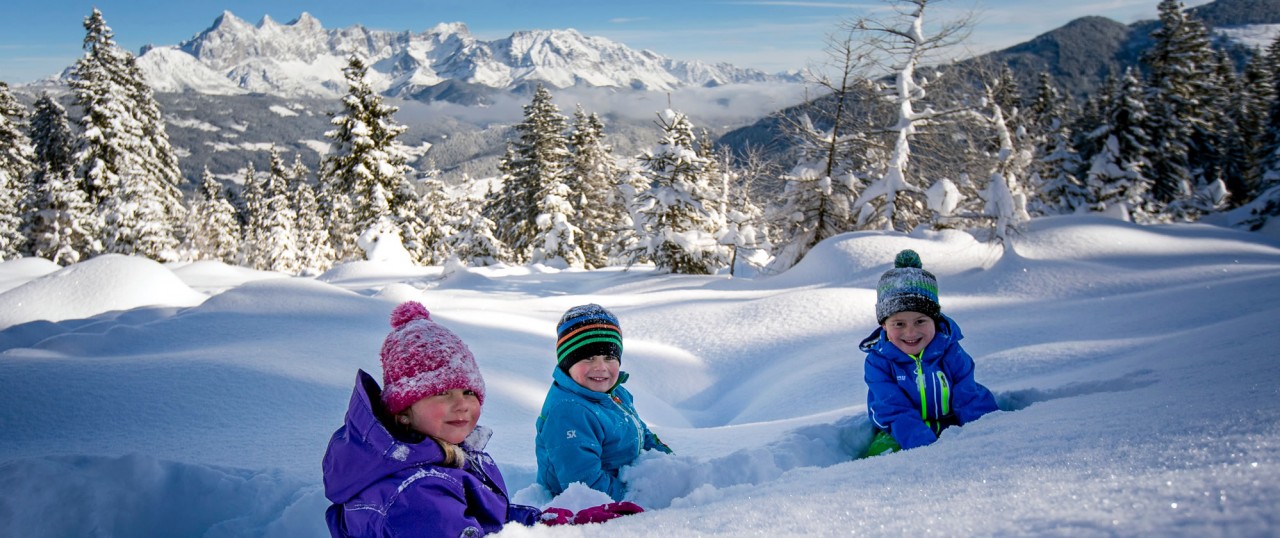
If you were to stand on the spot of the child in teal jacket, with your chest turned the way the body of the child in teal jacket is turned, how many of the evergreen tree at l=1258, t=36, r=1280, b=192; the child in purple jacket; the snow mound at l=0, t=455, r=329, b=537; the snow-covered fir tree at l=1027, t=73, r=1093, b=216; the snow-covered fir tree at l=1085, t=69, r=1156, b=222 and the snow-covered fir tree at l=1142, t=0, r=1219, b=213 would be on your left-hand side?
4

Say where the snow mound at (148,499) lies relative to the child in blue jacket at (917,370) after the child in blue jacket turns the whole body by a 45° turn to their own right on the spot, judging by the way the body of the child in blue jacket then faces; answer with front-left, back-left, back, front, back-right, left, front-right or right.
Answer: front

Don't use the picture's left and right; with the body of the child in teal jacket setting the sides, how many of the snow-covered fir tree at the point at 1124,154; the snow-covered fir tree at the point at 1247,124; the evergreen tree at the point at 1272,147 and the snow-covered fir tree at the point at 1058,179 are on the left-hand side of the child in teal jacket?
4

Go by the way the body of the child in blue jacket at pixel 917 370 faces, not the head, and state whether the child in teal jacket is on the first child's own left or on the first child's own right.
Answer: on the first child's own right

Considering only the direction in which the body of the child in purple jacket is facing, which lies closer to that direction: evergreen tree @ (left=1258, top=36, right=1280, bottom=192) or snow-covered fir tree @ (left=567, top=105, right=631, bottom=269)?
the evergreen tree

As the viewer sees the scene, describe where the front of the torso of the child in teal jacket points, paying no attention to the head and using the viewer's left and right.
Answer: facing the viewer and to the right of the viewer

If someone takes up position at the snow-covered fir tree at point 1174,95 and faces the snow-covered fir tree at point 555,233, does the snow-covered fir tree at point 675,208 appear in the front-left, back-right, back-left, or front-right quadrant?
front-left

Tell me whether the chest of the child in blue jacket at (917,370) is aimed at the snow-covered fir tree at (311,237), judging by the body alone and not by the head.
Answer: no

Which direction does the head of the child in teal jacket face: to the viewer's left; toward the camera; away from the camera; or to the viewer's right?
toward the camera

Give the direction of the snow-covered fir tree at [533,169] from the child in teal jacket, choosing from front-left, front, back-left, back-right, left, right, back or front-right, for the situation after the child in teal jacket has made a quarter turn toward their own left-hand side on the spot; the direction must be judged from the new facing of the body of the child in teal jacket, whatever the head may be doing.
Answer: front-left

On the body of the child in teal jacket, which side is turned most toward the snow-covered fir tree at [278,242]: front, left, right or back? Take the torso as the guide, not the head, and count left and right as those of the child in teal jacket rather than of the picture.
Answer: back

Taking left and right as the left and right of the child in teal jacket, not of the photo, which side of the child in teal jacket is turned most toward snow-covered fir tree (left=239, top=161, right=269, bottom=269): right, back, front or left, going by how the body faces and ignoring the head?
back

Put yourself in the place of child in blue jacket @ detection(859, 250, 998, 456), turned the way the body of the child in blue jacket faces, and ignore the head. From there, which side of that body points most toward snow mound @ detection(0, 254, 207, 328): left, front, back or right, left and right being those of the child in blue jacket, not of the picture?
right

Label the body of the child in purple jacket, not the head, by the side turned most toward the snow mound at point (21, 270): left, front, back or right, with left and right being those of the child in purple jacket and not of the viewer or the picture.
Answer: back

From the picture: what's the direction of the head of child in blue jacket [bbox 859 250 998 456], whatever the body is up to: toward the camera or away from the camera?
toward the camera

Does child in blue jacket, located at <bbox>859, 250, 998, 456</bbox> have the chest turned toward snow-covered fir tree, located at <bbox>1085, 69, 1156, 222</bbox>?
no

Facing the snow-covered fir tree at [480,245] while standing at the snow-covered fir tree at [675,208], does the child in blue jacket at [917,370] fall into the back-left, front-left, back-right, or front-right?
back-left

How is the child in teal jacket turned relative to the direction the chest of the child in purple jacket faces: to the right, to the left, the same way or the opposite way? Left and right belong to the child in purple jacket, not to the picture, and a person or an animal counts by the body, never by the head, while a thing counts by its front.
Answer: the same way

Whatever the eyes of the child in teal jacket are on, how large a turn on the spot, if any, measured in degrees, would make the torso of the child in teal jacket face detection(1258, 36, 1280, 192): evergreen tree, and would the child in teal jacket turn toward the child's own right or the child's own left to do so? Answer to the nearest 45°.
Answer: approximately 90° to the child's own left

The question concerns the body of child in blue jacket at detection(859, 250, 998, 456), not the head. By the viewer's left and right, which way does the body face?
facing the viewer
